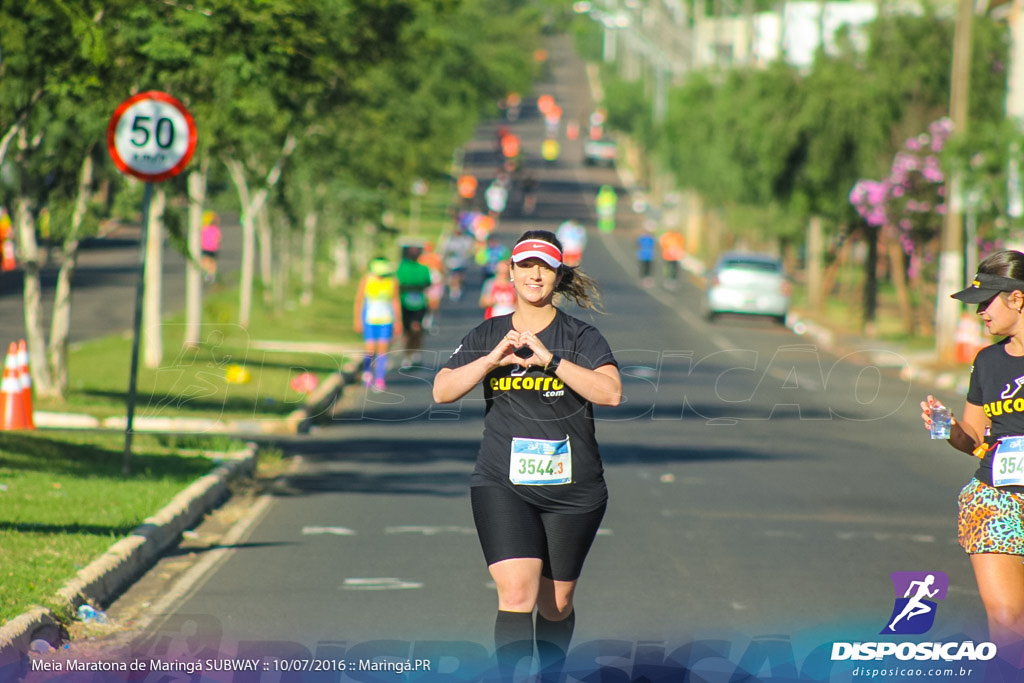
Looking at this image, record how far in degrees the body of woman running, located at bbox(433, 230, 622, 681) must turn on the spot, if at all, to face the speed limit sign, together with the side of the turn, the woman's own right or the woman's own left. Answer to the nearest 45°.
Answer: approximately 135° to the woman's own right

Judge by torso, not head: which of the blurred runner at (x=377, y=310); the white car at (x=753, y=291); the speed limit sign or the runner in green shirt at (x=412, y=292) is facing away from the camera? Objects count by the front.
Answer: the white car

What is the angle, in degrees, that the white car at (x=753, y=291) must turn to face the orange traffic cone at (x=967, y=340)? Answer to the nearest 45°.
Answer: approximately 135° to its right

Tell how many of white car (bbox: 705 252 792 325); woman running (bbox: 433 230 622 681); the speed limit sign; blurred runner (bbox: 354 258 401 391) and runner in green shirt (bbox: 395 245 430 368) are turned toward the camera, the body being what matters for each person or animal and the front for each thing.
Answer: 4

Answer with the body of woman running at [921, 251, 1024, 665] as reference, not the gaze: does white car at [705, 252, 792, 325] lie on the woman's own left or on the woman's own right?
on the woman's own right

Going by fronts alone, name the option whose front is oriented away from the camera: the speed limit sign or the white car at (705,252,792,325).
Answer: the white car

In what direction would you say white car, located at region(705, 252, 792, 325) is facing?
away from the camera

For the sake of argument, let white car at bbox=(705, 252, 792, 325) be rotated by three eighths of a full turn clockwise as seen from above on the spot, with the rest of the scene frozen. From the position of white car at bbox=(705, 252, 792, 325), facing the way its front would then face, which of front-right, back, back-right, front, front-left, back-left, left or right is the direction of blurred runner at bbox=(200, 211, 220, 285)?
back-right

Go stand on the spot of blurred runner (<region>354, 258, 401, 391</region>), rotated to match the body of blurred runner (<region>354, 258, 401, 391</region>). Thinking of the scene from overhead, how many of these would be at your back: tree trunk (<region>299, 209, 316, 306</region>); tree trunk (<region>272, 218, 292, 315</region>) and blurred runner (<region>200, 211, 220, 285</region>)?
3
